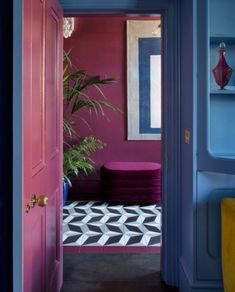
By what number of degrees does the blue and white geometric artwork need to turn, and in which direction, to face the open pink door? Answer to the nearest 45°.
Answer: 0° — it already faces it

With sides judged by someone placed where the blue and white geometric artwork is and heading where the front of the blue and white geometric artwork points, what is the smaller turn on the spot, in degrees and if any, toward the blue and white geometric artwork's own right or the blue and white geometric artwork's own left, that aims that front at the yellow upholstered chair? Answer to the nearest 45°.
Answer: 0° — it already faces it

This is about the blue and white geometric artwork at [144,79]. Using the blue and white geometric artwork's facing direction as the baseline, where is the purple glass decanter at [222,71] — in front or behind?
in front

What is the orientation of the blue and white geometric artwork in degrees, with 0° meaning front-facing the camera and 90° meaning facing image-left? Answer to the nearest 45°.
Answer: approximately 0°

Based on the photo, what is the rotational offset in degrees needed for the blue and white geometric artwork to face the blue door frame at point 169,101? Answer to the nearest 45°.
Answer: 0° — it already faces it
